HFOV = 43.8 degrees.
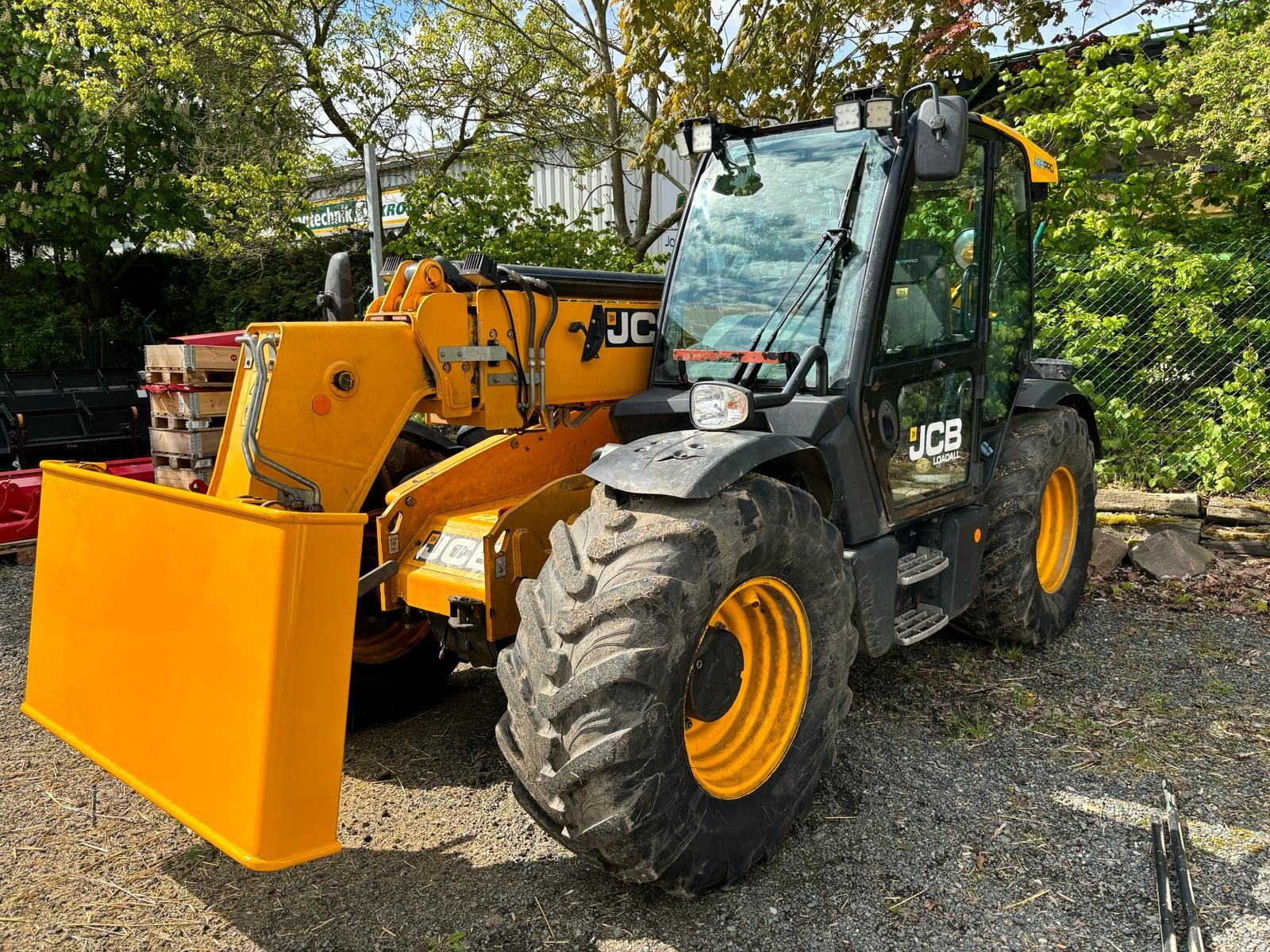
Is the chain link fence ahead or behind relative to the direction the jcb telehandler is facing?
behind

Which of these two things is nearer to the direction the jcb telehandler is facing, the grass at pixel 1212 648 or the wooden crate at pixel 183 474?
the wooden crate

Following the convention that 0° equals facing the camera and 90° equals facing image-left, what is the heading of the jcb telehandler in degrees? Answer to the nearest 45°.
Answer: approximately 45°

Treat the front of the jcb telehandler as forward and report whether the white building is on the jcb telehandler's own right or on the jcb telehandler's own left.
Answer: on the jcb telehandler's own right

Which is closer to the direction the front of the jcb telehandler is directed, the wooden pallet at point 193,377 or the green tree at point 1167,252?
the wooden pallet

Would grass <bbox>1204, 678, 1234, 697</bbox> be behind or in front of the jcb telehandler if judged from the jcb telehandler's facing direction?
behind

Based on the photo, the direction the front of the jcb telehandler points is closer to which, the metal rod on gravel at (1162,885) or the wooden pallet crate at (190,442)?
the wooden pallet crate
